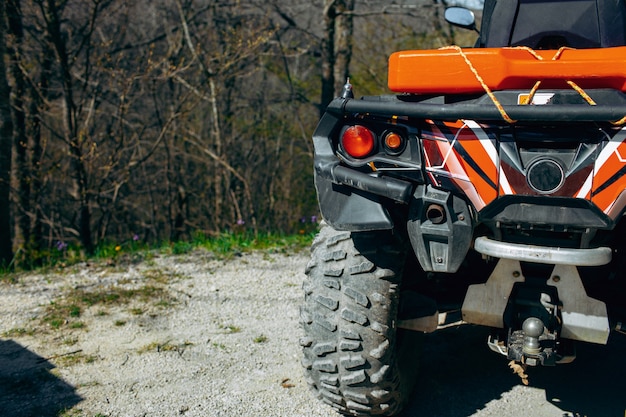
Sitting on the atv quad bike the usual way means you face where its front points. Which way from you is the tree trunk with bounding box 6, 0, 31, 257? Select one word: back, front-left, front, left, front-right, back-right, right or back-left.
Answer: front-left

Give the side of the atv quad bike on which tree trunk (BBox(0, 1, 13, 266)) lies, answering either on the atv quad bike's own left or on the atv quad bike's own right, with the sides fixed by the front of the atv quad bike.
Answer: on the atv quad bike's own left

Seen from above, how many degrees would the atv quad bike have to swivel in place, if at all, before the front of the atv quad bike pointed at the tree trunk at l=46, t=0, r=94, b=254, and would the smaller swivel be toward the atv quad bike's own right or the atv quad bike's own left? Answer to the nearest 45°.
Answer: approximately 45° to the atv quad bike's own left

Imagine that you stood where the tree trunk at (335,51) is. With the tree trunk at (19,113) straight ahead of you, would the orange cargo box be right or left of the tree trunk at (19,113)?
left

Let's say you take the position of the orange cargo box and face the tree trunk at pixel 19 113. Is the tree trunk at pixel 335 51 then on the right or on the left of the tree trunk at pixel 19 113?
right

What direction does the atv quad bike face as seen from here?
away from the camera

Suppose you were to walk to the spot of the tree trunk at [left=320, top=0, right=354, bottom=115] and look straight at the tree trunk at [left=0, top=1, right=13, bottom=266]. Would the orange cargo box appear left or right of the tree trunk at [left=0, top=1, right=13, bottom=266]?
left

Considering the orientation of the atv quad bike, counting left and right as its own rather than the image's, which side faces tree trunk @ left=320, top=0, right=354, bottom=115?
front
